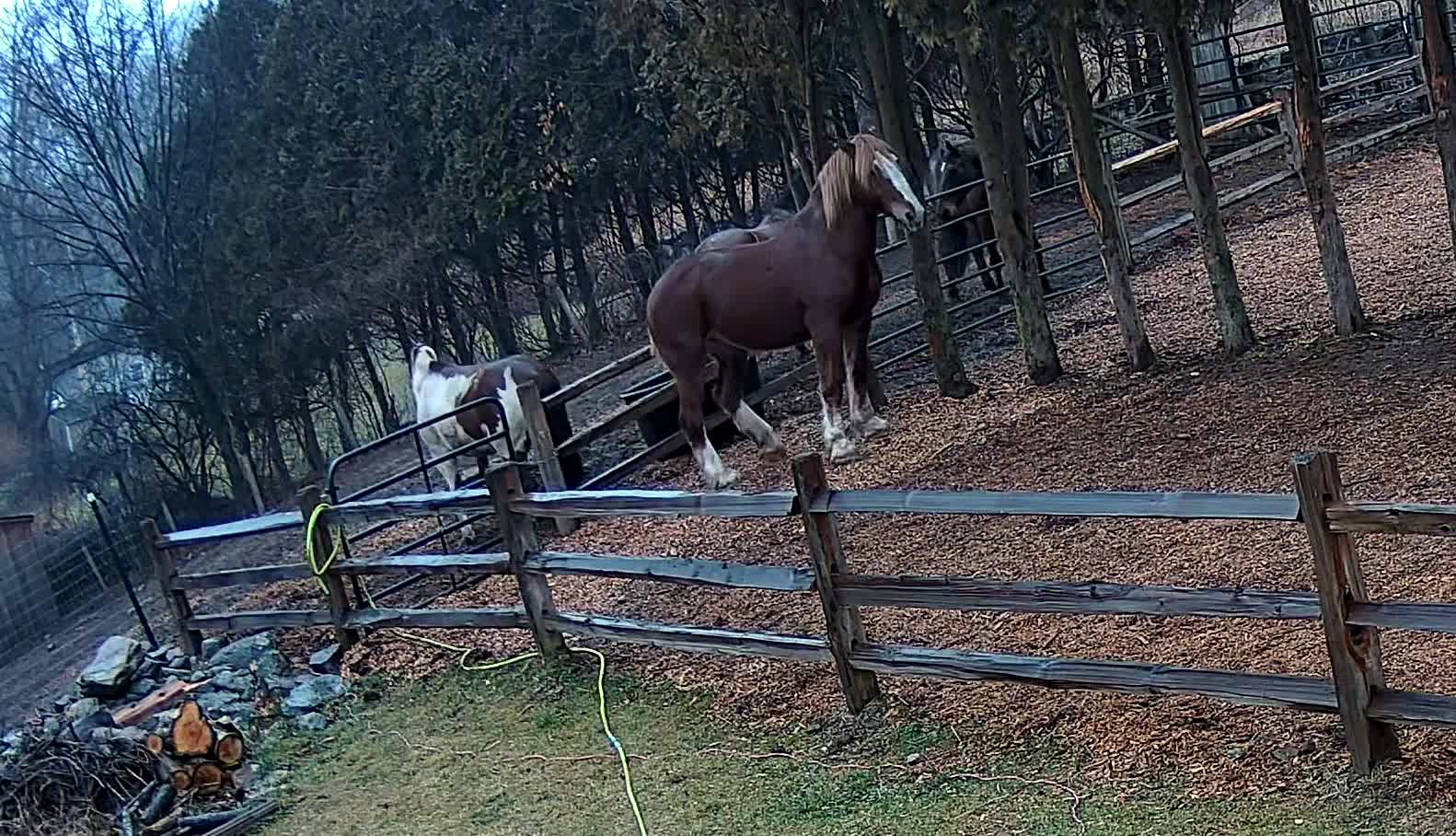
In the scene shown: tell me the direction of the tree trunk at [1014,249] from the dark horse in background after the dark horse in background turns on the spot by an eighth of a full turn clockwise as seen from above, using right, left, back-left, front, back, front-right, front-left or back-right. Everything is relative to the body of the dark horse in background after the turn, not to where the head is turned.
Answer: left

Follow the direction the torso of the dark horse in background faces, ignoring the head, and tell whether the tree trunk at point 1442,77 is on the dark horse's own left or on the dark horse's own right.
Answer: on the dark horse's own left

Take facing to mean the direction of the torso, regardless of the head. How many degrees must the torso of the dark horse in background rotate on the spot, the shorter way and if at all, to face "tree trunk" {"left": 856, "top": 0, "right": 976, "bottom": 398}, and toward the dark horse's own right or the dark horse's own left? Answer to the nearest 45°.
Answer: approximately 45° to the dark horse's own left

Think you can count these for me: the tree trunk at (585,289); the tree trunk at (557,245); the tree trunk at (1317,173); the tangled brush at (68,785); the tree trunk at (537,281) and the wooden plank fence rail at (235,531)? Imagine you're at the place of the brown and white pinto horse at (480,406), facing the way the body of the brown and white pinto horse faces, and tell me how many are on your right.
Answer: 3

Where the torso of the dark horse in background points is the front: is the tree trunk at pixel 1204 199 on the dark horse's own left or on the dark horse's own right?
on the dark horse's own left

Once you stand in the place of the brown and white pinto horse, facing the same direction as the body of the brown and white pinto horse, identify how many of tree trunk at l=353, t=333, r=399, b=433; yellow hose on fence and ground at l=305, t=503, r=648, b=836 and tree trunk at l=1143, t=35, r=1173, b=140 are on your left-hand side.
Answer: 1

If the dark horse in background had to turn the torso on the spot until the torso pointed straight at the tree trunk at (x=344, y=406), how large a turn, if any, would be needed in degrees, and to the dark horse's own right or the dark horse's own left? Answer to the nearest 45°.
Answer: approximately 45° to the dark horse's own right

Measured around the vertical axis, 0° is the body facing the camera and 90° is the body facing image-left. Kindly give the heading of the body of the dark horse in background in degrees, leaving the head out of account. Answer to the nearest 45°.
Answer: approximately 45°

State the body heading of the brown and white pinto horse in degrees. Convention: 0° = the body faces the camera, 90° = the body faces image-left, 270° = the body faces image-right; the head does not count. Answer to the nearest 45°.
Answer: approximately 90°

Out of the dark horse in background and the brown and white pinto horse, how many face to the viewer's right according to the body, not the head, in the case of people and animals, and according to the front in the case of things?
0
